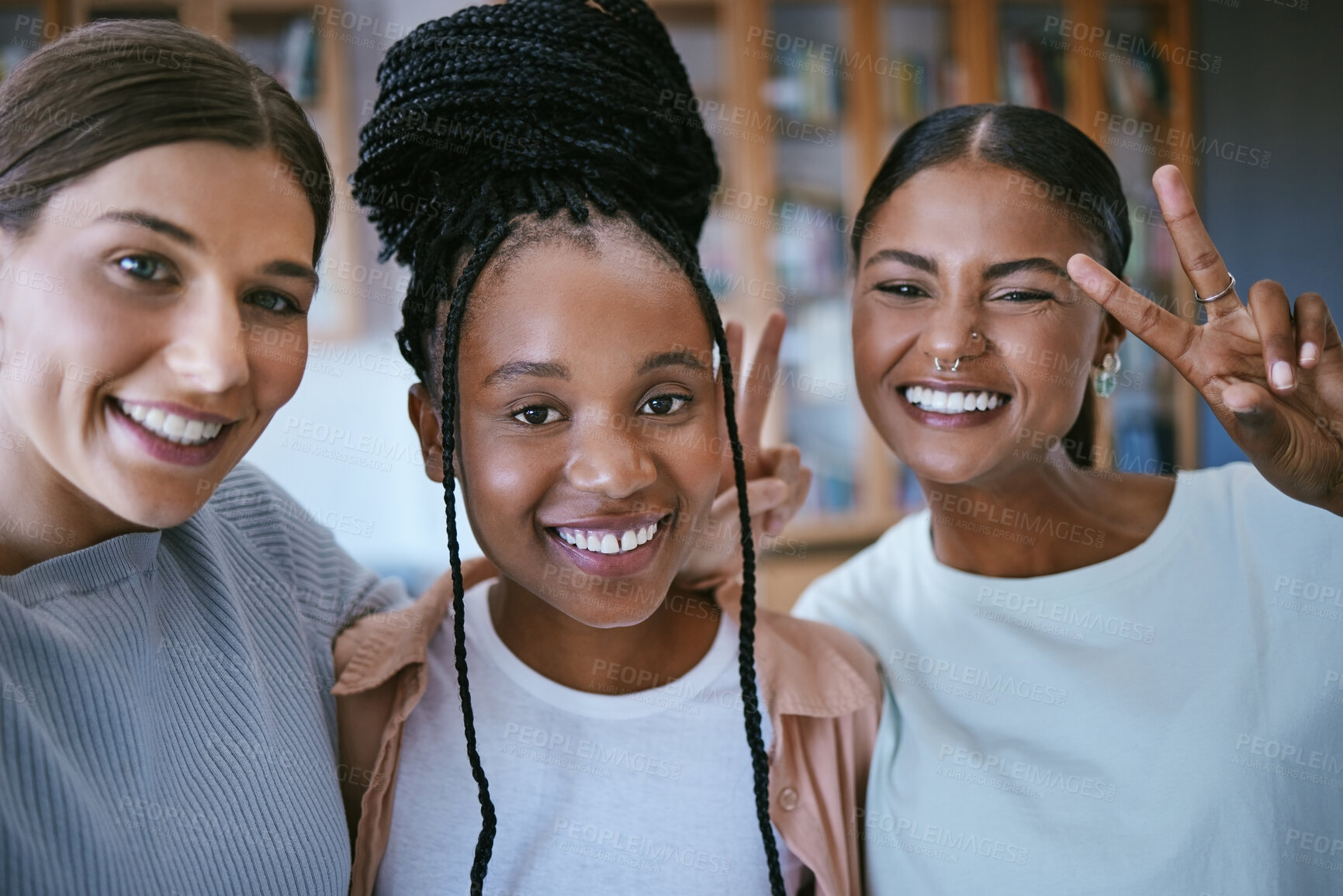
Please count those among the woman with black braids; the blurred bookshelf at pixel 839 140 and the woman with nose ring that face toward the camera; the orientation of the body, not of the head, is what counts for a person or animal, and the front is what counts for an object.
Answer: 3

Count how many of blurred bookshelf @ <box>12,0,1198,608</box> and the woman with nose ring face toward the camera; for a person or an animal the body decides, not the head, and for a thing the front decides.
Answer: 2

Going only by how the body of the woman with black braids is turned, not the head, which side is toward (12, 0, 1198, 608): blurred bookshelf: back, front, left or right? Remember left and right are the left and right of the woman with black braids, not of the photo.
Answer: back

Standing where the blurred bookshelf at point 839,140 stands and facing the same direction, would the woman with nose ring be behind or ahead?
ahead

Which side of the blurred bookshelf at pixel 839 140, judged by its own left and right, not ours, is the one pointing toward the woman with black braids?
front

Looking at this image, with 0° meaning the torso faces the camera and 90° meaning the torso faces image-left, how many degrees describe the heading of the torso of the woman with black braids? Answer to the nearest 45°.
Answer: approximately 0°

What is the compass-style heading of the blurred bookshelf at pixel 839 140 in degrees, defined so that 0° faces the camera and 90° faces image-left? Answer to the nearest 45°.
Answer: approximately 0°
